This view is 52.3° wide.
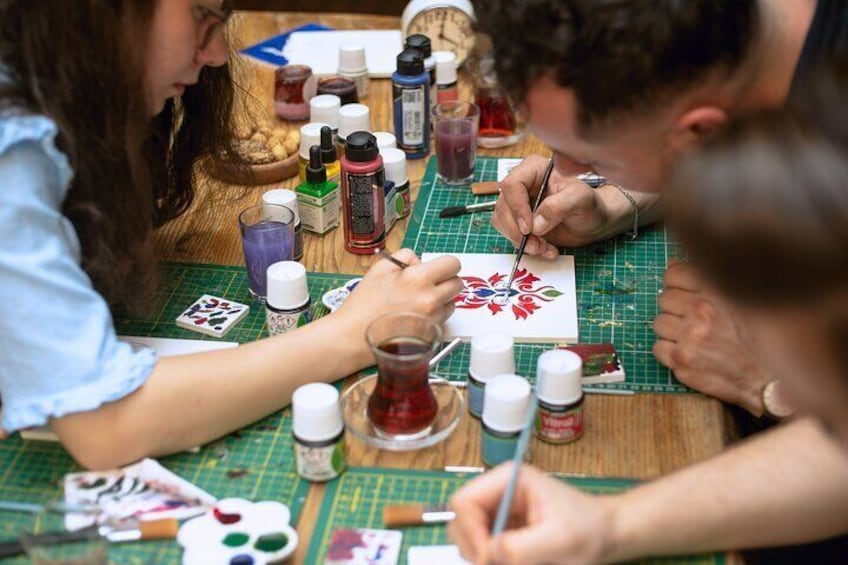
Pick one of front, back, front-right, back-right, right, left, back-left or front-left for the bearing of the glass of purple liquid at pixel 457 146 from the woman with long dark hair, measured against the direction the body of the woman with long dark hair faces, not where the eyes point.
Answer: front-left

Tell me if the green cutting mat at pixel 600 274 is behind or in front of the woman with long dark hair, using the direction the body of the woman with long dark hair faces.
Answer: in front

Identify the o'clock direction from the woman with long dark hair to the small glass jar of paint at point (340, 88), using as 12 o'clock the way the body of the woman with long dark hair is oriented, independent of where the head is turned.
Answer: The small glass jar of paint is roughly at 10 o'clock from the woman with long dark hair.

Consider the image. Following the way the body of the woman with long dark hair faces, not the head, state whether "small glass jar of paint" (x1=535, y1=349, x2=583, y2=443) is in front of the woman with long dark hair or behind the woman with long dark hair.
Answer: in front

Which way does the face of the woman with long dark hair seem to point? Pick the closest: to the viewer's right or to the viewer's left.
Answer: to the viewer's right

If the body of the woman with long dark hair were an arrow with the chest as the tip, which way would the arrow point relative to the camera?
to the viewer's right
